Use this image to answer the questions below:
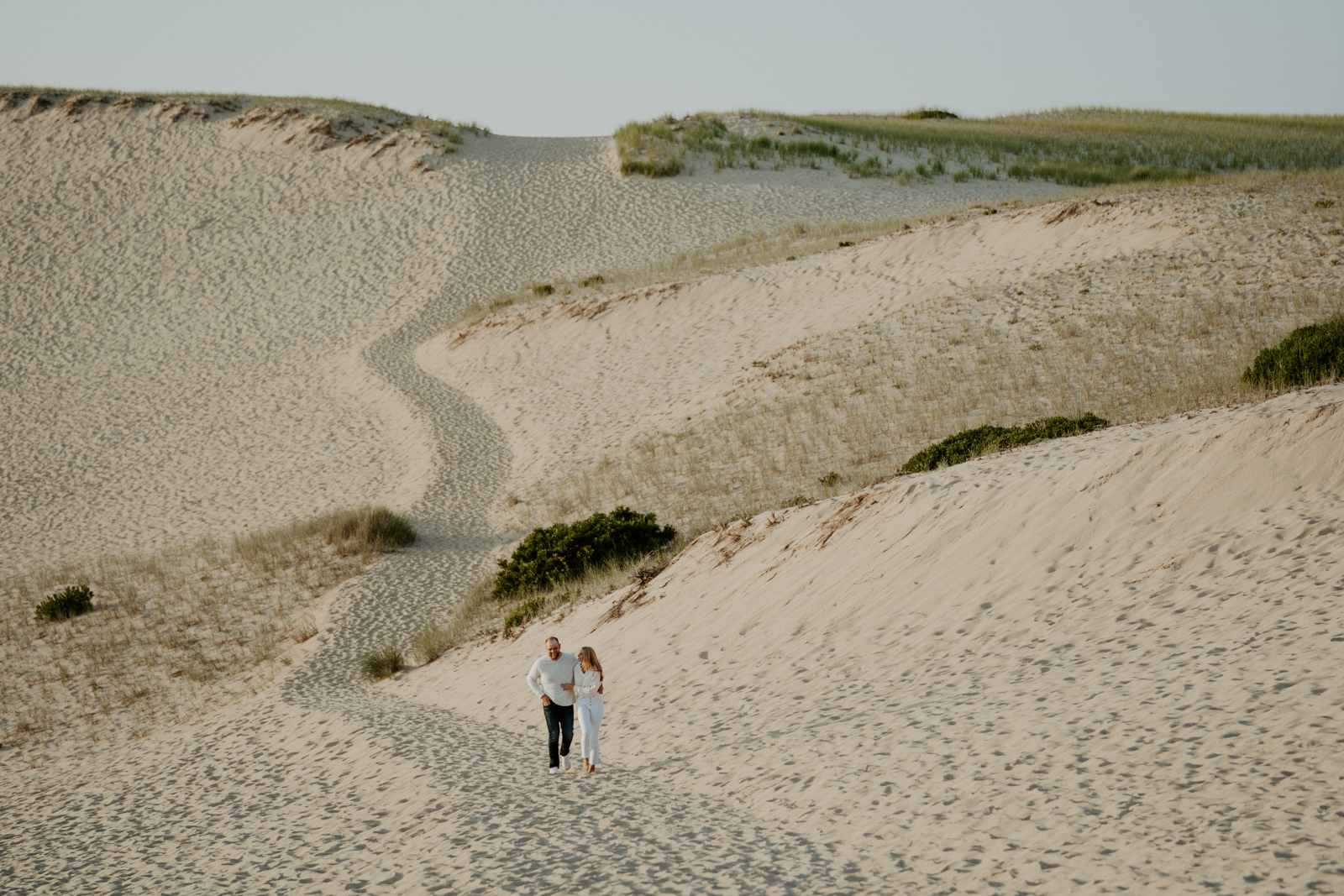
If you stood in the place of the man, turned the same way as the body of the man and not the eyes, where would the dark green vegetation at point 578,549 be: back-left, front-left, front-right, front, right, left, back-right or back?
back

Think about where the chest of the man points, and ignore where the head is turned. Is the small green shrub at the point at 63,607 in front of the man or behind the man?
behind

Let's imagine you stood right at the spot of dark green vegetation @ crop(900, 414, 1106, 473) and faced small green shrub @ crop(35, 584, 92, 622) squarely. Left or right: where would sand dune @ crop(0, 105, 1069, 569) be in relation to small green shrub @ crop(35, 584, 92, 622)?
right

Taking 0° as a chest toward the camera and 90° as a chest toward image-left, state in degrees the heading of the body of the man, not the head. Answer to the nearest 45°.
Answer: approximately 0°

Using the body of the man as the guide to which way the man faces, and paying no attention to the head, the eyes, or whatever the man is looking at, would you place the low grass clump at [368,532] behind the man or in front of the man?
behind

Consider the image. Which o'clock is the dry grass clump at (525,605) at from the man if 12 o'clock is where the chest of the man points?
The dry grass clump is roughly at 6 o'clock from the man.

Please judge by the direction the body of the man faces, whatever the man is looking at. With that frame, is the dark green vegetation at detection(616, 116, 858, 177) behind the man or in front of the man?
behind
